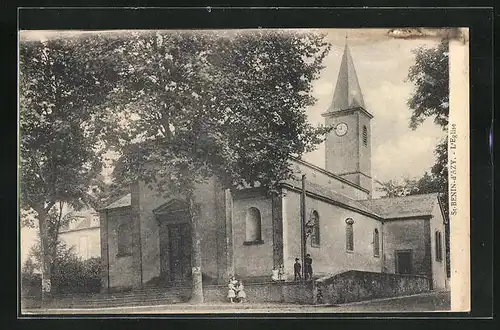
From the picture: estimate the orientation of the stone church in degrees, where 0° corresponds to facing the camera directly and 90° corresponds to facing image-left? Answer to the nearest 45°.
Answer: approximately 45°

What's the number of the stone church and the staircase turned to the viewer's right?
0

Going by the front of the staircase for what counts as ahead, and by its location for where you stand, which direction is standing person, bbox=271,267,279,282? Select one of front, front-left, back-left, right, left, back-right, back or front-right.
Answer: left

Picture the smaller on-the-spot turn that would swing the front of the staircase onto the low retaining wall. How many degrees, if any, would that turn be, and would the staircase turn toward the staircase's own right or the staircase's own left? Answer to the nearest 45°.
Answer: approximately 90° to the staircase's own left

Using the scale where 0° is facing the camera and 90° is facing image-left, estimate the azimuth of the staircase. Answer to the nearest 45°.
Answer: approximately 0°

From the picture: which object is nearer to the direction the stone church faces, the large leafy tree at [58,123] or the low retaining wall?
the large leafy tree

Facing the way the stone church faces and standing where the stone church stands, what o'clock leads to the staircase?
The staircase is roughly at 1 o'clock from the stone church.
